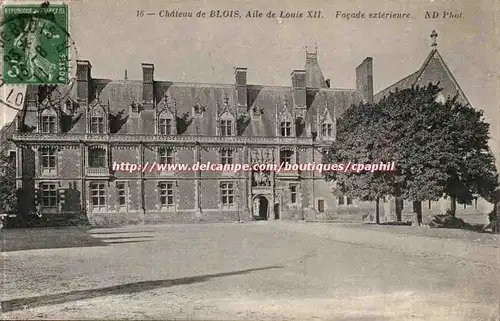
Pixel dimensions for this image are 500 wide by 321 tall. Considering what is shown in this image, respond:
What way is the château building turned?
toward the camera
